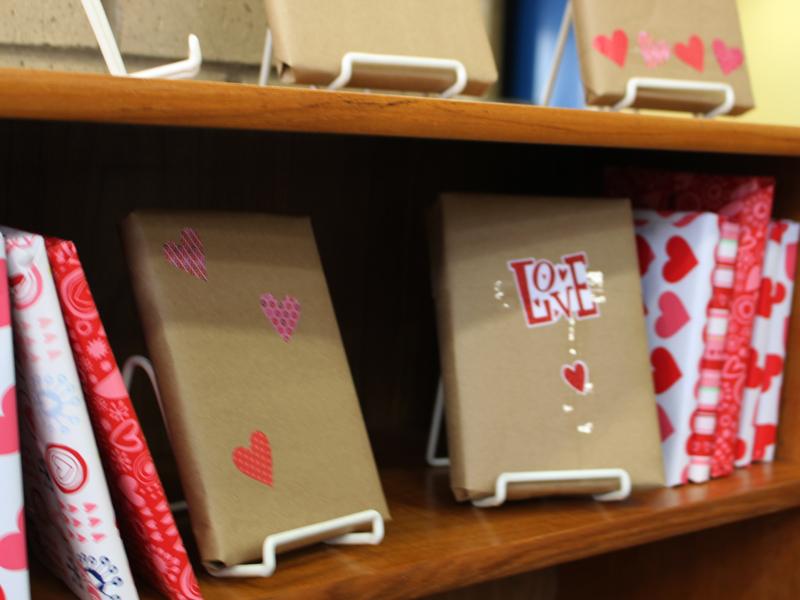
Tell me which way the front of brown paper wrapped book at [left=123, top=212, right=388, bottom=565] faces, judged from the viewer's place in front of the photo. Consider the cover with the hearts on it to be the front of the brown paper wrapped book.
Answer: facing the viewer and to the right of the viewer

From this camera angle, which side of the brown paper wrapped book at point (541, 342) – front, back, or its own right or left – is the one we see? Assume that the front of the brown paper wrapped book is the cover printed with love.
front
